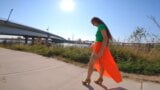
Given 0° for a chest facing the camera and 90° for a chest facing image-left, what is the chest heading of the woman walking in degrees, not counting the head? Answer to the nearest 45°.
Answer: approximately 90°

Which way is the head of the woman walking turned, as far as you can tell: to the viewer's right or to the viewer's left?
to the viewer's left
